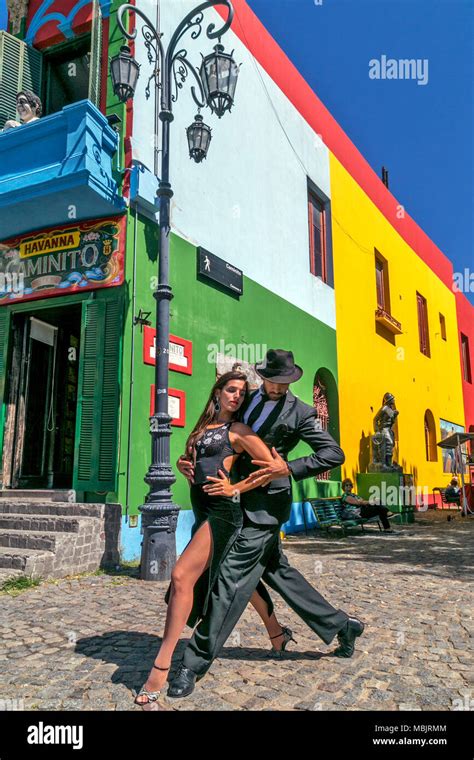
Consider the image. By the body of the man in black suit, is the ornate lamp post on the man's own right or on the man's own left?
on the man's own right

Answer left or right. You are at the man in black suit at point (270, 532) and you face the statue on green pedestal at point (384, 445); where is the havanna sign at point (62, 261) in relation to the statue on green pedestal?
left

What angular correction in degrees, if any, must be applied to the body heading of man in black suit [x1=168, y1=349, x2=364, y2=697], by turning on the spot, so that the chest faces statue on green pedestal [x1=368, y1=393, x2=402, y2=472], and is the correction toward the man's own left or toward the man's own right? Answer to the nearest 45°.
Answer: approximately 135° to the man's own right

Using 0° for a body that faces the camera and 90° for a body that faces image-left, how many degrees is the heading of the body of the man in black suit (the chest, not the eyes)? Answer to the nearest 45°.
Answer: approximately 45°

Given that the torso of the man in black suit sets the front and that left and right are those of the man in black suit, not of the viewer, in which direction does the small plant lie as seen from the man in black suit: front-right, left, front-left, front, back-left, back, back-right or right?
right

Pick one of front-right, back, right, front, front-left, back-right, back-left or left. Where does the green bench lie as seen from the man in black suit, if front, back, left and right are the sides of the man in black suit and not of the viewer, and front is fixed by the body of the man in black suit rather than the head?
back-right

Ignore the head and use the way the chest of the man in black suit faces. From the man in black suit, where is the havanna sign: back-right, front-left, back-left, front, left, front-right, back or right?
right
